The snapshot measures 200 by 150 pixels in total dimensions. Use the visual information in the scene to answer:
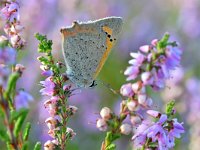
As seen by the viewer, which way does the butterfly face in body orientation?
to the viewer's right
